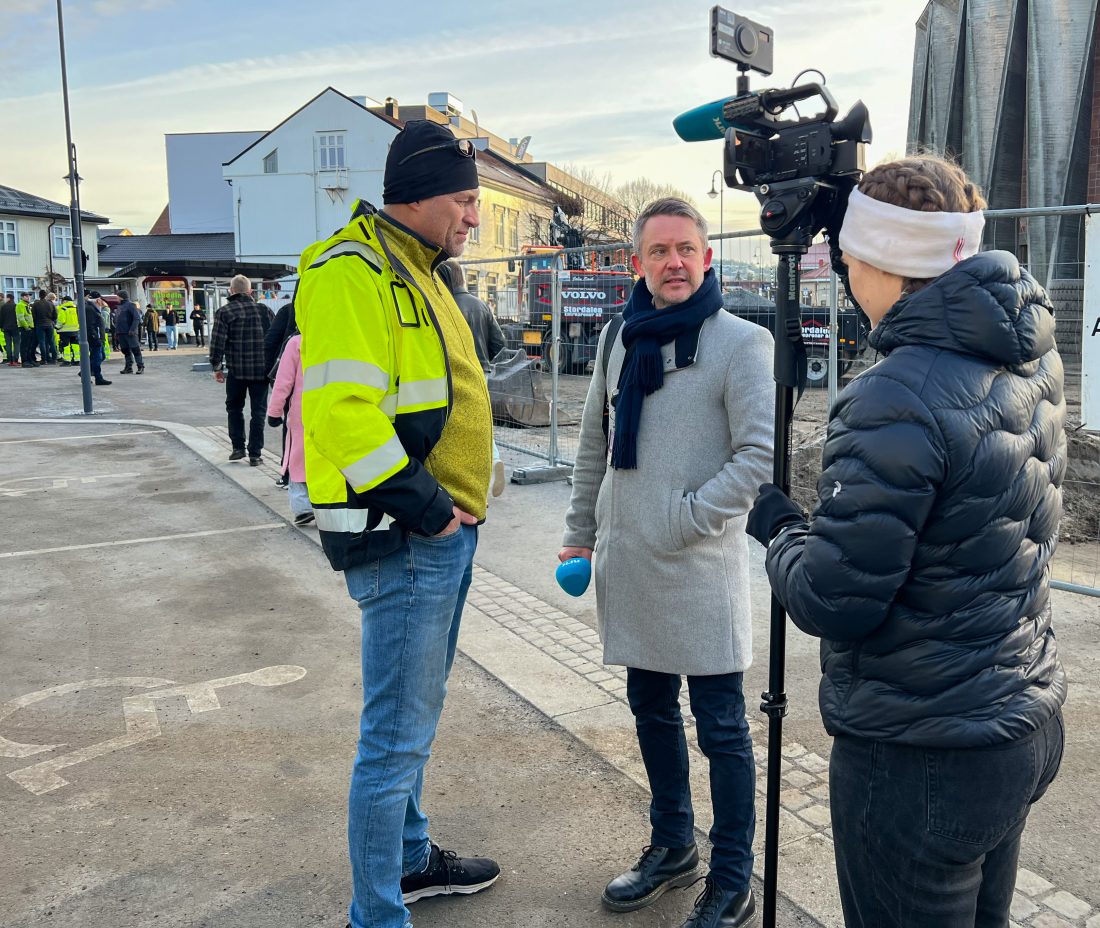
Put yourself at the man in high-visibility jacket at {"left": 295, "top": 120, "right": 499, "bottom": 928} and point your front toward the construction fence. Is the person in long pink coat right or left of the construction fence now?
left

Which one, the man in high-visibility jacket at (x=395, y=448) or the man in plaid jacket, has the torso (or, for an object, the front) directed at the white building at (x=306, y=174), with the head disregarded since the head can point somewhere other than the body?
the man in plaid jacket

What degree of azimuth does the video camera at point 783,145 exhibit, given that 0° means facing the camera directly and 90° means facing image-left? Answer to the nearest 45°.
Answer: approximately 90°

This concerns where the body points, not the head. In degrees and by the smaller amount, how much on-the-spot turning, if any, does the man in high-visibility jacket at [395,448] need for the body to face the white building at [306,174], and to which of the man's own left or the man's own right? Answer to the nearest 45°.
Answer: approximately 90° to the man's own left

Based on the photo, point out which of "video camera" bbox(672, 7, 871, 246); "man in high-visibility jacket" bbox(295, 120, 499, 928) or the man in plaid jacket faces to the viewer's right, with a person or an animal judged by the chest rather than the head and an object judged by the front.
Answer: the man in high-visibility jacket

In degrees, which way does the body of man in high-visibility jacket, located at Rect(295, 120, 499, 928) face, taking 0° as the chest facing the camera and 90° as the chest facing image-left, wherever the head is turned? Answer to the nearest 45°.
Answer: approximately 270°

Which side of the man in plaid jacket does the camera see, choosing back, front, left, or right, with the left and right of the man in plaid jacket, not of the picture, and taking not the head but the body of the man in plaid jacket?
back

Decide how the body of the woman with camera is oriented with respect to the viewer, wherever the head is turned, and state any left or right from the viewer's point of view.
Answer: facing away from the viewer and to the left of the viewer

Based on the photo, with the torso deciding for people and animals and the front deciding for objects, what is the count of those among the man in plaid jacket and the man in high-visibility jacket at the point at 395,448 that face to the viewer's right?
1

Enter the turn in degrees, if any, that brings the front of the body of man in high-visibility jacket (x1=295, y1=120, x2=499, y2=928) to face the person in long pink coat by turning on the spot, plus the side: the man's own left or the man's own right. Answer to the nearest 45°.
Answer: approximately 90° to the man's own left

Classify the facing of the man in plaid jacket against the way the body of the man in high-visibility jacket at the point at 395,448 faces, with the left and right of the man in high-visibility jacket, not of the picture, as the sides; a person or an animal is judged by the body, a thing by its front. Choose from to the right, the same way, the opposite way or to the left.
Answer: to the left

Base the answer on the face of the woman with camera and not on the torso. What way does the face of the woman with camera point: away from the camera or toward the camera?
away from the camera
